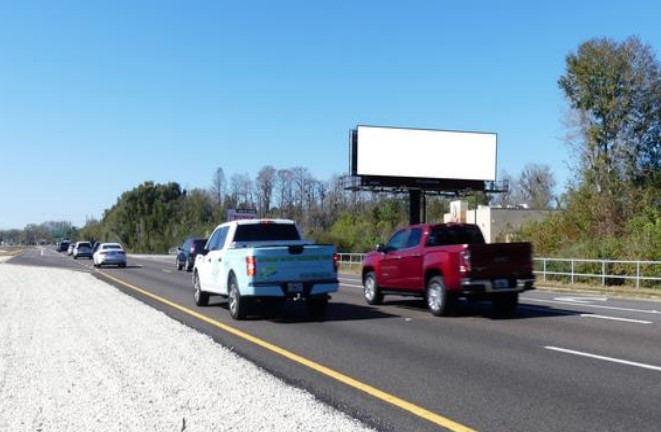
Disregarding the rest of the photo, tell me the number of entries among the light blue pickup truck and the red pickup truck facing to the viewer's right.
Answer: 0

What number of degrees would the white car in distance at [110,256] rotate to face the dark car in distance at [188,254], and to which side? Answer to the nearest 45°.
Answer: approximately 135° to its right

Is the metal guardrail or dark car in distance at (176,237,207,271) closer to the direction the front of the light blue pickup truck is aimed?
the dark car in distance

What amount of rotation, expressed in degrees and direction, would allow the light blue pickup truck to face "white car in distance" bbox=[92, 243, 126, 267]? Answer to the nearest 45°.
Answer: approximately 45° to its right

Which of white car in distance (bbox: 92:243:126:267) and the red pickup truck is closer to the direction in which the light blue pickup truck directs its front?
the white car in distance

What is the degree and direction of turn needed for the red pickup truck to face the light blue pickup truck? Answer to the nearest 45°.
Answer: approximately 45° to its left

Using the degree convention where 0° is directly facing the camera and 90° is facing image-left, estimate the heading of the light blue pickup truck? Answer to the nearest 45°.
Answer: approximately 135°

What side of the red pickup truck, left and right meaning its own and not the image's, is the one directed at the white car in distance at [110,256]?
front

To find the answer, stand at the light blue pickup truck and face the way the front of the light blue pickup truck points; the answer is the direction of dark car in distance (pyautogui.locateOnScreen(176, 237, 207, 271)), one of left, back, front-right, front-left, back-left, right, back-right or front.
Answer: front-right

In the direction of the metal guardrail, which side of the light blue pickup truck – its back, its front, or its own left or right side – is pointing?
right

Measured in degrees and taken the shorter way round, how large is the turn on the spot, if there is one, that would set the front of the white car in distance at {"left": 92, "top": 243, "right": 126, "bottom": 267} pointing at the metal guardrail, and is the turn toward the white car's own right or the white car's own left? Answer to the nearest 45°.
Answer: approximately 135° to the white car's own right

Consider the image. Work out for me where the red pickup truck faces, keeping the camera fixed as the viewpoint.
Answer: facing away from the viewer and to the left of the viewer

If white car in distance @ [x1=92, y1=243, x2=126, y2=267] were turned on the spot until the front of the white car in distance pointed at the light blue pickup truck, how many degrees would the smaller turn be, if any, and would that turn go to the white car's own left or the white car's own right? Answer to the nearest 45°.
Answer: approximately 180°

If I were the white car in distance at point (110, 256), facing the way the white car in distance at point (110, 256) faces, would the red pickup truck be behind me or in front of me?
behind

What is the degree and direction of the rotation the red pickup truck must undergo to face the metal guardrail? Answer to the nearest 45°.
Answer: approximately 90° to its right

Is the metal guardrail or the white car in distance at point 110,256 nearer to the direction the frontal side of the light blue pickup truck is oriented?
the white car in distance

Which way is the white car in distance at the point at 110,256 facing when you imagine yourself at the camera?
facing away from the viewer
